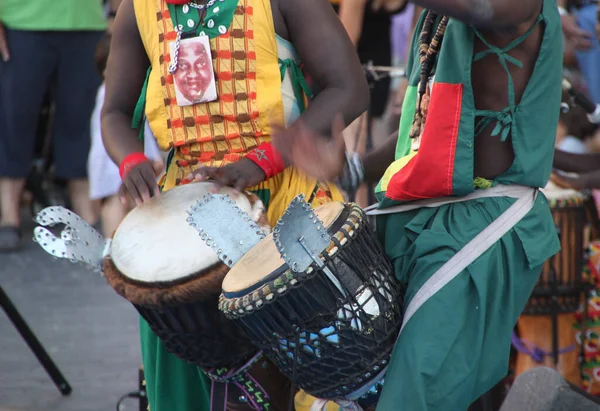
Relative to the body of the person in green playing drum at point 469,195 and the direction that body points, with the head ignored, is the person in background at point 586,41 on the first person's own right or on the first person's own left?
on the first person's own right

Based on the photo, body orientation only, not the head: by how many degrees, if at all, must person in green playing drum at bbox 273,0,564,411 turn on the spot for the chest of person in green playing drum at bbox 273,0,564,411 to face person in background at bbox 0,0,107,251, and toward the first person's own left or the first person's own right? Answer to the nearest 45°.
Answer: approximately 45° to the first person's own right

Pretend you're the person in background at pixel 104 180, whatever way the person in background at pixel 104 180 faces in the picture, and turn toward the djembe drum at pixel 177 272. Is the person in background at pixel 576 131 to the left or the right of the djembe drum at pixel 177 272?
left

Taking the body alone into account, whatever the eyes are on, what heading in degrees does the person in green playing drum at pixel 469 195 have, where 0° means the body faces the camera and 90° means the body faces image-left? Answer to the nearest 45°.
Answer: approximately 90°

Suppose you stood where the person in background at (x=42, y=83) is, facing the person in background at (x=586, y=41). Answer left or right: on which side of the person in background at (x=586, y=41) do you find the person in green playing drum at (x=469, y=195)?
right

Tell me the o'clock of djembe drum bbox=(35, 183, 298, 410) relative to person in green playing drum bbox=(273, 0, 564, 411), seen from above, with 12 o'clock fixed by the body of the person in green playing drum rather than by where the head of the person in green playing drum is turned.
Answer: The djembe drum is roughly at 12 o'clock from the person in green playing drum.

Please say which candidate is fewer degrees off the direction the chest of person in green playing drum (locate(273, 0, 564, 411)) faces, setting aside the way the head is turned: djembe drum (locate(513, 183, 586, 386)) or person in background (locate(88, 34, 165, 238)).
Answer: the person in background
